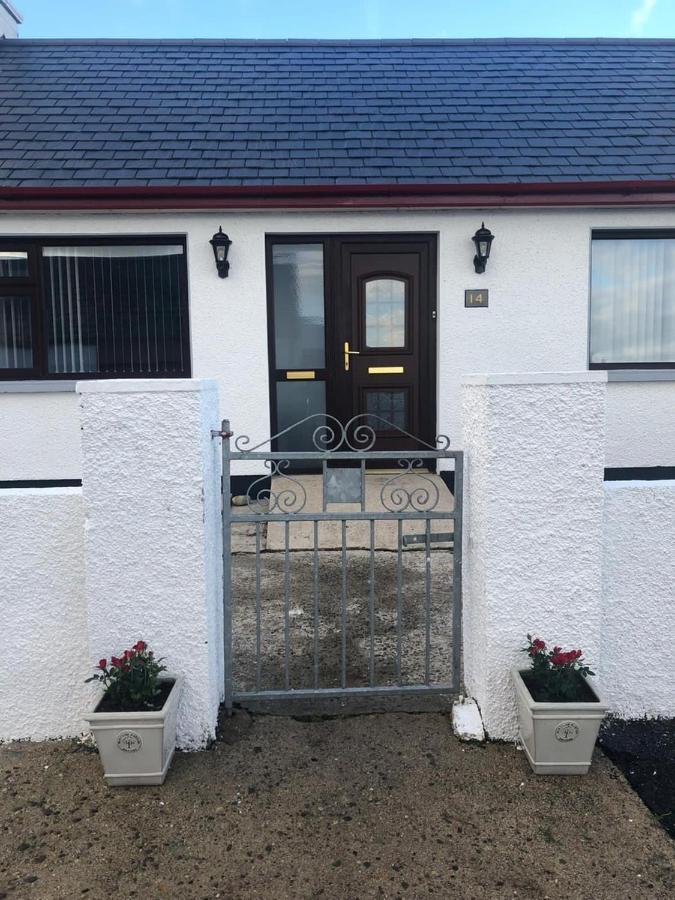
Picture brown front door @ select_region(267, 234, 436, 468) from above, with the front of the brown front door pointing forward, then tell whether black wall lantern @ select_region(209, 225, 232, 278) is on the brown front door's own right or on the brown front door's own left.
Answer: on the brown front door's own right

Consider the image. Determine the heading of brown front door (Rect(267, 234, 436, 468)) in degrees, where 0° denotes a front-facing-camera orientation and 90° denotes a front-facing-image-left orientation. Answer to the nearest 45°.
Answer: approximately 0°

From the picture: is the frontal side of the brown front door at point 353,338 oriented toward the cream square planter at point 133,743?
yes

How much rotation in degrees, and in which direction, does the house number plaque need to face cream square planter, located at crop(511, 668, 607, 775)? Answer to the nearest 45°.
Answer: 0° — it already faces it

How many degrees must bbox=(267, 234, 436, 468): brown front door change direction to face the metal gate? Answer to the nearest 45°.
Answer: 0° — it already faces it

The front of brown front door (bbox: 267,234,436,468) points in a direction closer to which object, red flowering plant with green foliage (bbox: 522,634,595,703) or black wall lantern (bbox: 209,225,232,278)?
the red flowering plant with green foliage

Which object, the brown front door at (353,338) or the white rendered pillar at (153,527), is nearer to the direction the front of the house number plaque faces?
the white rendered pillar

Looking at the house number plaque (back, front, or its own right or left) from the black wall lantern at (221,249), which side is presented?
right

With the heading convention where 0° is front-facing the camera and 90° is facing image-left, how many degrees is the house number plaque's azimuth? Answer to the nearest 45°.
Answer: approximately 0°

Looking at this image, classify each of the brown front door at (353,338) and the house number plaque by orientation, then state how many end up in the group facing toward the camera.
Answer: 2

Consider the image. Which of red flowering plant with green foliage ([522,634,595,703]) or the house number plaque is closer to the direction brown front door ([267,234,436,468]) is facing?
the red flowering plant with green foliage

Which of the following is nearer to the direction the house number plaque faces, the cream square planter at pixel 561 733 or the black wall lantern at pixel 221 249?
the cream square planter
